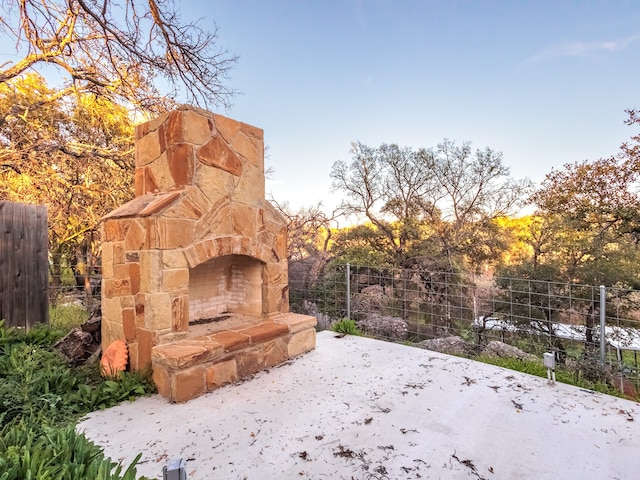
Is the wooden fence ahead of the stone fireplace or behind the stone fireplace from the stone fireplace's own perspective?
behind

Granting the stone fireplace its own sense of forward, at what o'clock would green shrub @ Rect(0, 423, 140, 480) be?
The green shrub is roughly at 2 o'clock from the stone fireplace.

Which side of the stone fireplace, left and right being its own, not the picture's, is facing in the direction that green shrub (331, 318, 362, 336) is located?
left

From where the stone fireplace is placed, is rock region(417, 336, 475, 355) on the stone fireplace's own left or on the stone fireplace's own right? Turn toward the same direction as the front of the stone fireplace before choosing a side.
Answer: on the stone fireplace's own left

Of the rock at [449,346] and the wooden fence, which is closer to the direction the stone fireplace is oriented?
the rock

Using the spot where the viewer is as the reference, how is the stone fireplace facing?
facing the viewer and to the right of the viewer

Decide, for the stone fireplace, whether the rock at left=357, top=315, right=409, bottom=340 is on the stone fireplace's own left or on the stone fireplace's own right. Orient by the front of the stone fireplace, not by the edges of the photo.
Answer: on the stone fireplace's own left
